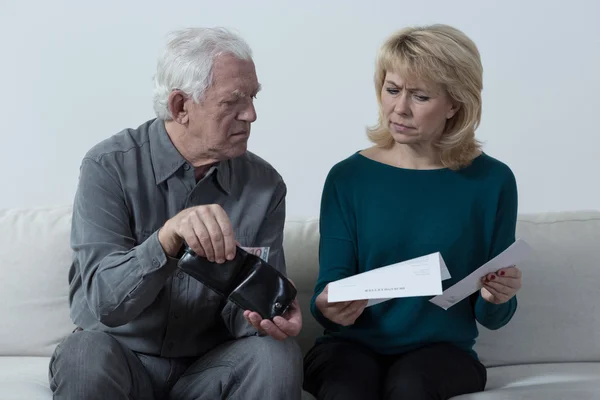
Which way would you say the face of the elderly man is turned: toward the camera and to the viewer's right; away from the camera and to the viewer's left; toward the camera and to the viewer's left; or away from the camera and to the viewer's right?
toward the camera and to the viewer's right

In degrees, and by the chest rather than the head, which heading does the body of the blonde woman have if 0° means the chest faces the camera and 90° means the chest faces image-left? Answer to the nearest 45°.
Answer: approximately 0°

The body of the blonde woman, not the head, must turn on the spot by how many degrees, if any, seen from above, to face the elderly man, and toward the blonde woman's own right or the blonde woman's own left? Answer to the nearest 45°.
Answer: approximately 45° to the blonde woman's own right

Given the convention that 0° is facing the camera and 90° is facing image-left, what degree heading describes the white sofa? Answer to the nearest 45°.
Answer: approximately 0°
